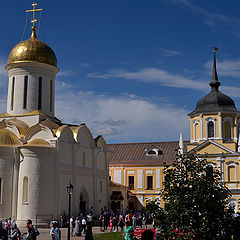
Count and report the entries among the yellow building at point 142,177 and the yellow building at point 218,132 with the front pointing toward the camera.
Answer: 2

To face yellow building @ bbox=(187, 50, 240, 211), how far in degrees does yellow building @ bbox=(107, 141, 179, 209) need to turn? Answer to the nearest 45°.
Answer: approximately 45° to its left

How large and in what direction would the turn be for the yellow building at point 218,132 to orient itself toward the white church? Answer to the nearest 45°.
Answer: approximately 45° to its right

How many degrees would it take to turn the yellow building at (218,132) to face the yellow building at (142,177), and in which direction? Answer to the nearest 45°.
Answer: approximately 135° to its right

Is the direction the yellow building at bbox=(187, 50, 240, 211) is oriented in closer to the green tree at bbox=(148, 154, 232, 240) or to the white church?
the green tree

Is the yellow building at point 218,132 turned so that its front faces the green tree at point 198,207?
yes

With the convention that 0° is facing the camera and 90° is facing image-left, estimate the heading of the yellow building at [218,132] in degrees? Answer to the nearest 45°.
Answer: approximately 0°
